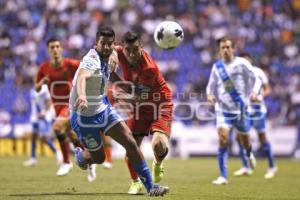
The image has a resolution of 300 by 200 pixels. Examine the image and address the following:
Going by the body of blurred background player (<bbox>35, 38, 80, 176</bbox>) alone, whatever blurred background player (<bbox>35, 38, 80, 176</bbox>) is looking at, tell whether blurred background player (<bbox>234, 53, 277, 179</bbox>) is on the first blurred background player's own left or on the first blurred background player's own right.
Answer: on the first blurred background player's own left

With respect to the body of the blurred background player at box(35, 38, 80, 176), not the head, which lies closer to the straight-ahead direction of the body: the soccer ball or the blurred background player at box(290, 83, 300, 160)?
the soccer ball
